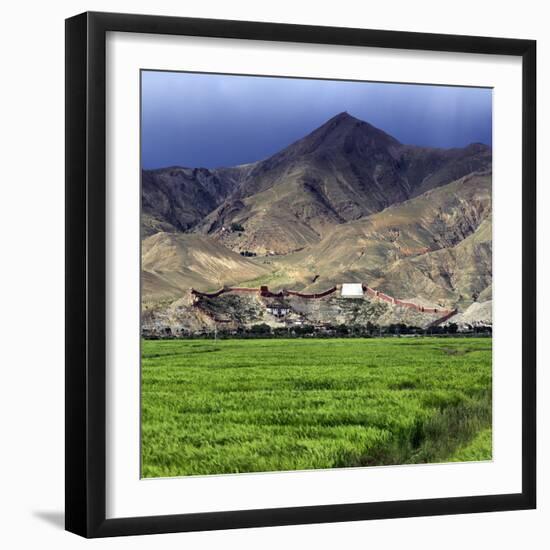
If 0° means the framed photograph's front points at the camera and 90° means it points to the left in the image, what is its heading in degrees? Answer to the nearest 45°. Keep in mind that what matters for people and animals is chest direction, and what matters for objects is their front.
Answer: approximately 315°
